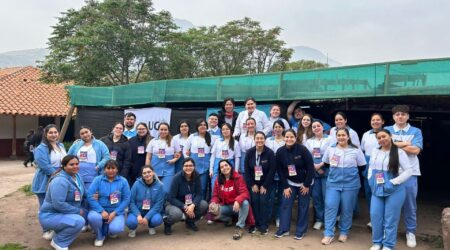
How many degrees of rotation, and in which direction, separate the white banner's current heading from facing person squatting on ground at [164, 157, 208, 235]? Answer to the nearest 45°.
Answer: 0° — it already faces them

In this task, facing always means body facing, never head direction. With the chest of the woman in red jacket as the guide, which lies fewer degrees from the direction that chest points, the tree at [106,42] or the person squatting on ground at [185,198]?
the person squatting on ground

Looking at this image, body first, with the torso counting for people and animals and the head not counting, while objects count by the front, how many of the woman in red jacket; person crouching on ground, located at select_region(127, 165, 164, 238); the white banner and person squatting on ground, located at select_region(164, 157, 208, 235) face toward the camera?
4

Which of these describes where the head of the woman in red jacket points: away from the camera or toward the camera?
toward the camera

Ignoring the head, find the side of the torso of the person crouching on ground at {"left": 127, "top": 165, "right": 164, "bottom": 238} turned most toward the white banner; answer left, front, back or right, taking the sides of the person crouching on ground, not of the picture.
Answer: back

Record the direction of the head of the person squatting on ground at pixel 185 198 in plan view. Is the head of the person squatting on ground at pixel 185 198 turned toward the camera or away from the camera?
toward the camera

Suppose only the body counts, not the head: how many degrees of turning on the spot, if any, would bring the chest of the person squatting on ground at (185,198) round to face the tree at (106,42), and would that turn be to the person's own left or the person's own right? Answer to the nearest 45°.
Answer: approximately 180°

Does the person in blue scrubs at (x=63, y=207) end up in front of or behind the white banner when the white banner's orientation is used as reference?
in front

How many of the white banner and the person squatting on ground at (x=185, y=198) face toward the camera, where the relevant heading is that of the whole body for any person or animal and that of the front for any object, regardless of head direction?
2

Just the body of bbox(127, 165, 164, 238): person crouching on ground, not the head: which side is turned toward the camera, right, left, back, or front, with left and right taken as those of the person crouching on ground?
front

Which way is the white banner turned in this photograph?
toward the camera

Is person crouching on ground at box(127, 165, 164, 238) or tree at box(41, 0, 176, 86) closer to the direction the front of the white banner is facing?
the person crouching on ground

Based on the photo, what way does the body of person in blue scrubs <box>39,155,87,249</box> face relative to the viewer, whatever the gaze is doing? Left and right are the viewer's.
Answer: facing the viewer and to the right of the viewer

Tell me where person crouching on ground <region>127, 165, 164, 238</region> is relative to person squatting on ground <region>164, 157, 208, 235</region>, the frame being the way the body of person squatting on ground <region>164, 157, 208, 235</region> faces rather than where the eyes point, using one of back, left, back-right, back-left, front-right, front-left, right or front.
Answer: right

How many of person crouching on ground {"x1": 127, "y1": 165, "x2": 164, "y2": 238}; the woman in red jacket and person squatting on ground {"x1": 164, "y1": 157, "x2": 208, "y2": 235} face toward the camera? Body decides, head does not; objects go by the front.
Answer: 3
